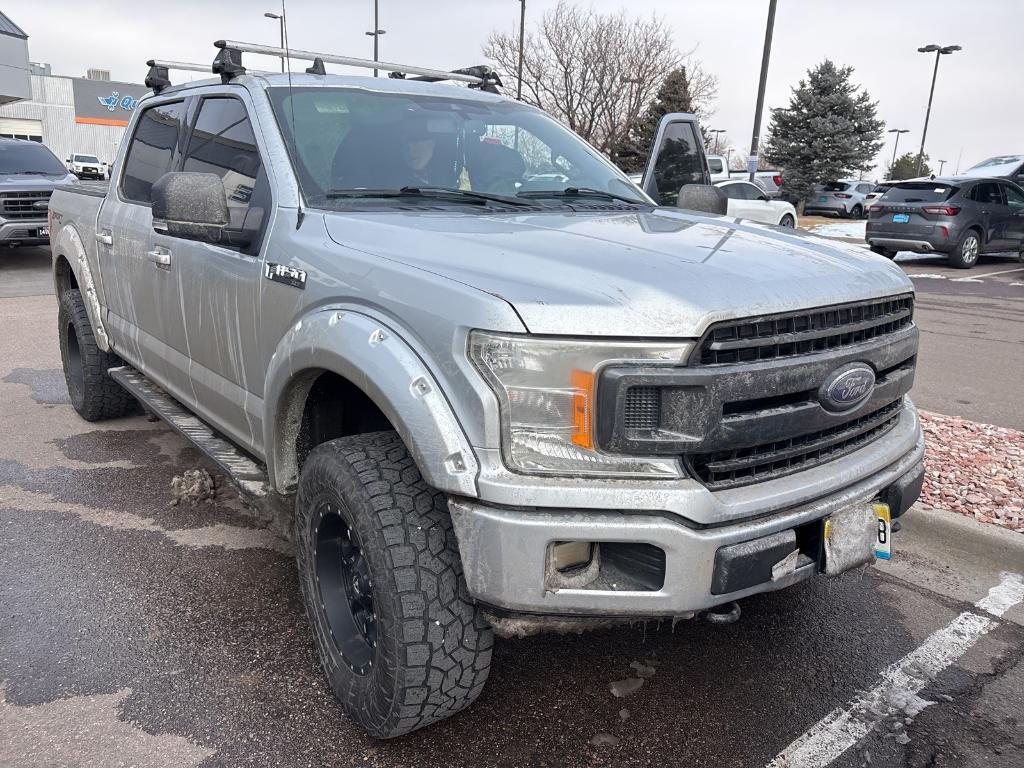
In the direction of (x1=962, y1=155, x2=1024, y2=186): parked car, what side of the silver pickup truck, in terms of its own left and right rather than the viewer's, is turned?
left

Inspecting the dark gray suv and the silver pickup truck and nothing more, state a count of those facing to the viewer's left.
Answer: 0

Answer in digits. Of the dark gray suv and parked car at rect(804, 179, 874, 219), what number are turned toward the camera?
0

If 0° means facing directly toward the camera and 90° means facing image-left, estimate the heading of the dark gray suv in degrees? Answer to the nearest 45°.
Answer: approximately 225°

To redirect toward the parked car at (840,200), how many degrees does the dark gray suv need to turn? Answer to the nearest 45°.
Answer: approximately 45° to its left

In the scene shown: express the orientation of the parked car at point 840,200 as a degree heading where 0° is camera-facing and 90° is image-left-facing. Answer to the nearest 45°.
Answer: approximately 225°

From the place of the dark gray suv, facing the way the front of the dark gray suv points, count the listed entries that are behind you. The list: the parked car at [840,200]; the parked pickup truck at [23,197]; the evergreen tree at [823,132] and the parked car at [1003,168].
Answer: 1

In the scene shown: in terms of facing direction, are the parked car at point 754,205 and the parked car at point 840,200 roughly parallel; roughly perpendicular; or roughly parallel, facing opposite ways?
roughly perpendicular

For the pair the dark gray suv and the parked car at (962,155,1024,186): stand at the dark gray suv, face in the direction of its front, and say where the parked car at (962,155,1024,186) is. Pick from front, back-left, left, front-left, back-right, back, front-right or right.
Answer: front-left

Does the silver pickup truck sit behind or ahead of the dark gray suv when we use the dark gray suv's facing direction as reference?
behind
